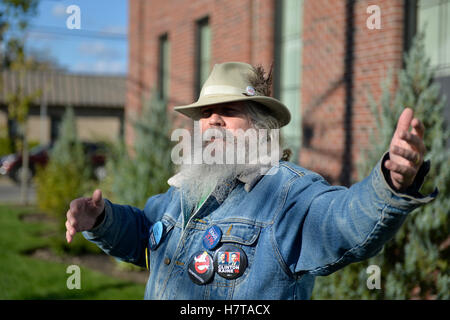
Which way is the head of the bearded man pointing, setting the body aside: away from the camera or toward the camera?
toward the camera

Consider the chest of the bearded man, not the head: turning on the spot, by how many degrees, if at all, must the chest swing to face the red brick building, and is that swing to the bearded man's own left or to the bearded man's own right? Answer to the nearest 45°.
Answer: approximately 135° to the bearded man's own right

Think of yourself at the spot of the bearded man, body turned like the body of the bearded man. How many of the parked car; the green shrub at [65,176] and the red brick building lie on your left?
0

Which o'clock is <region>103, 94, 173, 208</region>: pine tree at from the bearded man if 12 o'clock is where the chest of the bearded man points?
The pine tree is roughly at 4 o'clock from the bearded man.

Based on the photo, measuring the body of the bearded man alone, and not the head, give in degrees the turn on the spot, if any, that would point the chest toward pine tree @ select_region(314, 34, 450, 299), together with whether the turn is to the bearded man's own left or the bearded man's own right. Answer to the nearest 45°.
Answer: approximately 180°

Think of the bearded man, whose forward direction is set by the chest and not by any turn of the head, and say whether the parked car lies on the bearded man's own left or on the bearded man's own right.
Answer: on the bearded man's own right

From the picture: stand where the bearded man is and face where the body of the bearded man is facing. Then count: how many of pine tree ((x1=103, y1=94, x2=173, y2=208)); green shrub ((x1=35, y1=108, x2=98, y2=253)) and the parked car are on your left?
0

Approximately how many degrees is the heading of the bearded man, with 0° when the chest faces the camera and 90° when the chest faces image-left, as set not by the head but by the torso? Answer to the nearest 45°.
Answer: approximately 45°

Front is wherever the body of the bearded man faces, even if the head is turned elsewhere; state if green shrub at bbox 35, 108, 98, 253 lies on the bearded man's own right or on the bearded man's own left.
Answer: on the bearded man's own right
